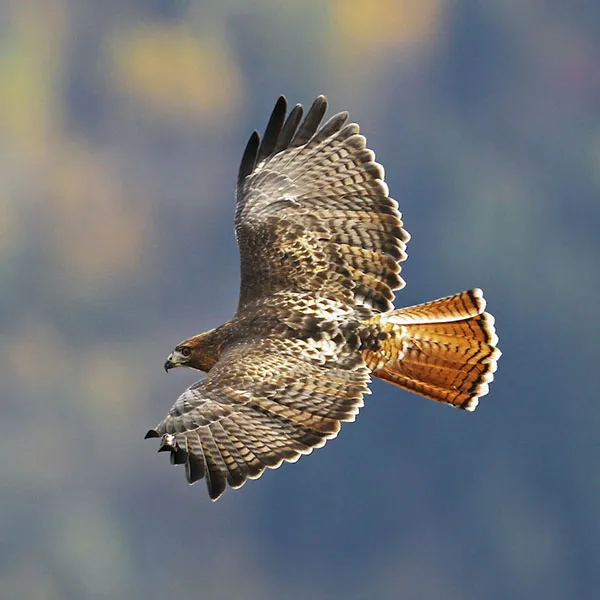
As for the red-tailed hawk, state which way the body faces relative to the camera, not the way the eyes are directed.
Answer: to the viewer's left
